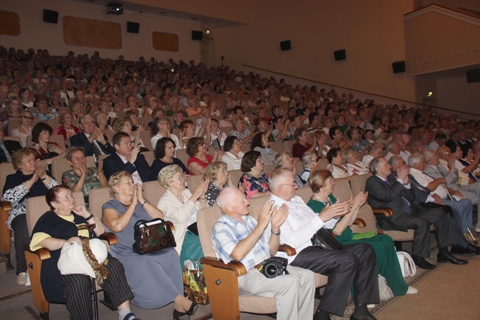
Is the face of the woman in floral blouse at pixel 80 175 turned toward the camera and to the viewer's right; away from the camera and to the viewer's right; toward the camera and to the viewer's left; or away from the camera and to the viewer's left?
toward the camera and to the viewer's right

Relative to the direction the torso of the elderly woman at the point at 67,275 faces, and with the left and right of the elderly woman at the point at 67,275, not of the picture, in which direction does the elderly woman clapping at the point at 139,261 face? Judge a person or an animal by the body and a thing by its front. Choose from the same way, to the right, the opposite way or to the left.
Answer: the same way

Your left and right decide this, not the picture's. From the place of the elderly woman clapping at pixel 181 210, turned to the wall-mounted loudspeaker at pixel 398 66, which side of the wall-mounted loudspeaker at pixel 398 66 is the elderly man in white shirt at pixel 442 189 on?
right

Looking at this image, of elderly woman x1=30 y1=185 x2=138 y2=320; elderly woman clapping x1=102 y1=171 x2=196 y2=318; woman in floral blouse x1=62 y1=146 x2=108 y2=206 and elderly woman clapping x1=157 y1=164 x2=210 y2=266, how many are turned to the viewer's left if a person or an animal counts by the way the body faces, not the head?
0

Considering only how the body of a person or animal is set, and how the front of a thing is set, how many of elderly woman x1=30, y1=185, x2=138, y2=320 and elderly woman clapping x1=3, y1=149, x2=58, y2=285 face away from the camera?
0

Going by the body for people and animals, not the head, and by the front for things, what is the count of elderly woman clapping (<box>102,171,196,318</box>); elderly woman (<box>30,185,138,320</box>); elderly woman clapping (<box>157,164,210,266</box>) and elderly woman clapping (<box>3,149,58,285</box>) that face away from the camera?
0

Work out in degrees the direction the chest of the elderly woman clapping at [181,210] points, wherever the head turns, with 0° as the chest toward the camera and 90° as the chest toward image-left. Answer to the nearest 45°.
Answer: approximately 315°

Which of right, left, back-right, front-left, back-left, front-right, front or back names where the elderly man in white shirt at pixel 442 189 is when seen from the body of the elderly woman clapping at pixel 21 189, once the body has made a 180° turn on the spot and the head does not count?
back-right

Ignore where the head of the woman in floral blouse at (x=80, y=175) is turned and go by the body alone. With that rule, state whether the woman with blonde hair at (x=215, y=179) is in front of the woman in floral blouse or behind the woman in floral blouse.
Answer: in front

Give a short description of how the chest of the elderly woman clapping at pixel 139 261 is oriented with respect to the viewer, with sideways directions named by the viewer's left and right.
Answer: facing the viewer and to the right of the viewer

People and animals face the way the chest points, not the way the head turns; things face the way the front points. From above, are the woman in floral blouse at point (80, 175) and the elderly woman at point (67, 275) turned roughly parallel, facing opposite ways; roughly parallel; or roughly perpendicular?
roughly parallel

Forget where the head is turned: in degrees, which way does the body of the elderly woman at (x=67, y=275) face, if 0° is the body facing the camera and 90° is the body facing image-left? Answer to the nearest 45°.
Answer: approximately 315°

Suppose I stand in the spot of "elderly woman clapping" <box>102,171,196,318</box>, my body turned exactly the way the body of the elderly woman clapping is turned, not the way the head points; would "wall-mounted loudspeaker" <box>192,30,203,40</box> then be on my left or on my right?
on my left

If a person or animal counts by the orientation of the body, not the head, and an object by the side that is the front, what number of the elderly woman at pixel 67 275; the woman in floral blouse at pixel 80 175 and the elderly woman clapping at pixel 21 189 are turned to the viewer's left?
0

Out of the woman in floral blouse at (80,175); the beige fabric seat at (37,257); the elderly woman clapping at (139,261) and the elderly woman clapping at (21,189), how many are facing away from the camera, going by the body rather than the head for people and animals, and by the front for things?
0

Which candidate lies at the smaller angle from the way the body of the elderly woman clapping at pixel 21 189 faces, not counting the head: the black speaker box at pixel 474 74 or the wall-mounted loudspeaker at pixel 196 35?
the black speaker box
